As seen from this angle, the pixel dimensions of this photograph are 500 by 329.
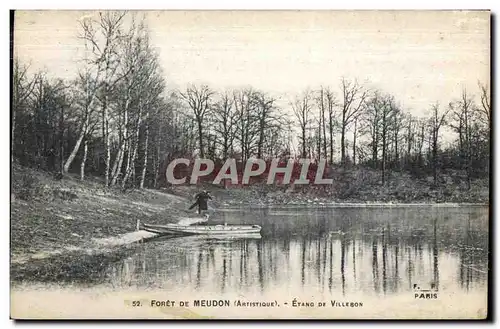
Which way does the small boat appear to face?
to the viewer's left
